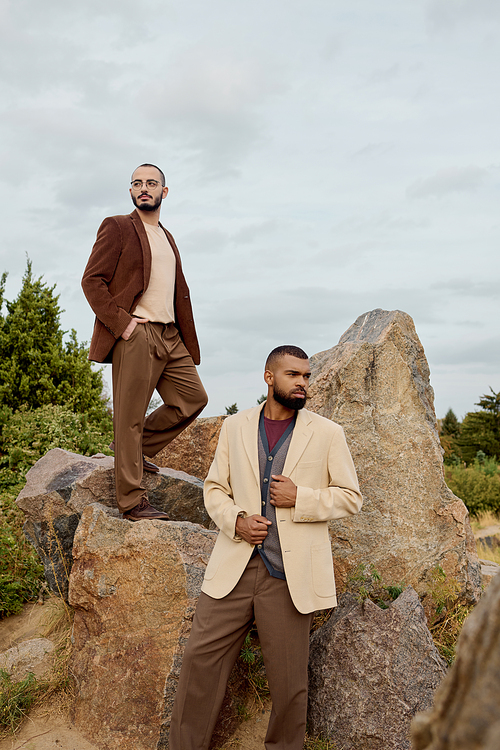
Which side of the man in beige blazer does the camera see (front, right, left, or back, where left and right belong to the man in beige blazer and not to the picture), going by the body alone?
front

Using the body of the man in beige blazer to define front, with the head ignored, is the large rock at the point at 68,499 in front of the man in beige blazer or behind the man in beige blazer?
behind

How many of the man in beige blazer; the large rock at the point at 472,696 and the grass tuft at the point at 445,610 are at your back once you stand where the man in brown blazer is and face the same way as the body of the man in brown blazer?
0

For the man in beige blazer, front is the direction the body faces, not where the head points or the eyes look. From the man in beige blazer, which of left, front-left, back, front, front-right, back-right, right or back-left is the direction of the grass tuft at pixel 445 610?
back-left

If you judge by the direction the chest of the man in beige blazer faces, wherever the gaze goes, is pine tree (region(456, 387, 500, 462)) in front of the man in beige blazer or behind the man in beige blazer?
behind

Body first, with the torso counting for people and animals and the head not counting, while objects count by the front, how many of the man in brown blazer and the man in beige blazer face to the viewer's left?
0

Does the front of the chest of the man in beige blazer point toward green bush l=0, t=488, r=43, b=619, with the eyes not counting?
no

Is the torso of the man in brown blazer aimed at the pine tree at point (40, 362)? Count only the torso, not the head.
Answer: no

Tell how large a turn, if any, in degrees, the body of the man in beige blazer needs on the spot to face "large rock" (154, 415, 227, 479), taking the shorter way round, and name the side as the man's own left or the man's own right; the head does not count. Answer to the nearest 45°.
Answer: approximately 180°

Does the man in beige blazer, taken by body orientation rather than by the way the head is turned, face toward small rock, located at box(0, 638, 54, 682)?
no

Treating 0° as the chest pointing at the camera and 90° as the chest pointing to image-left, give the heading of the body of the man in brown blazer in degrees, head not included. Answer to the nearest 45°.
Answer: approximately 315°
